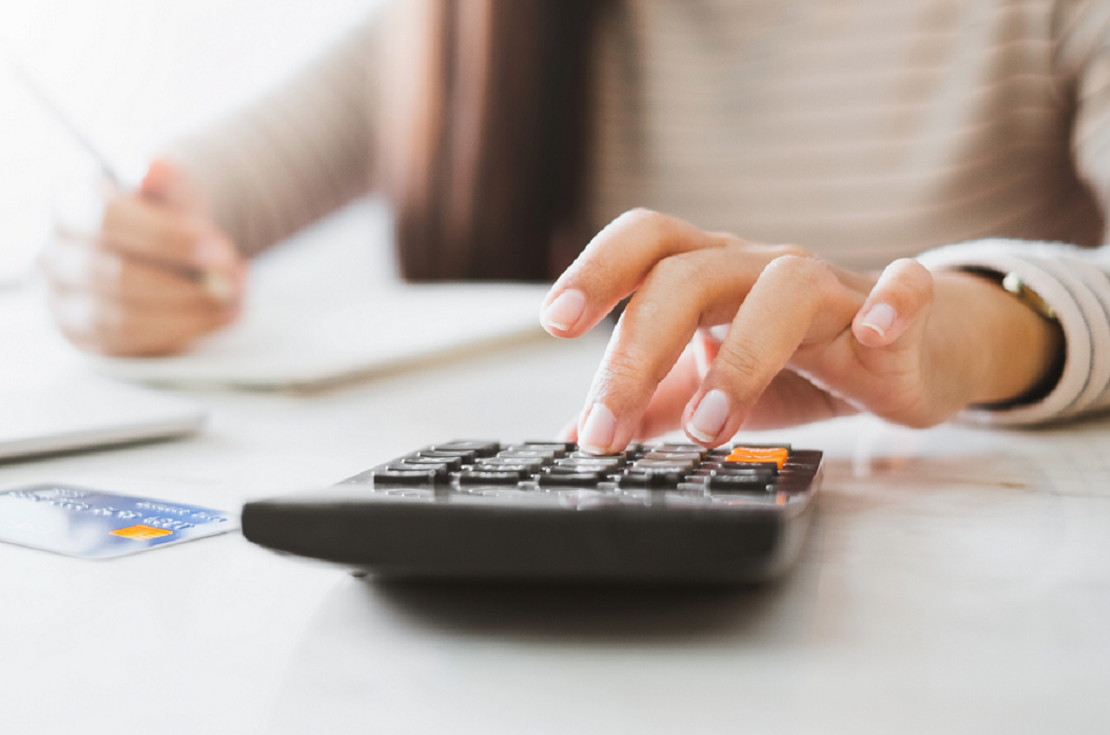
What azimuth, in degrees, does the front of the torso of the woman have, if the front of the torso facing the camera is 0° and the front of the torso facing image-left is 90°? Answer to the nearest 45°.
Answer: approximately 45°

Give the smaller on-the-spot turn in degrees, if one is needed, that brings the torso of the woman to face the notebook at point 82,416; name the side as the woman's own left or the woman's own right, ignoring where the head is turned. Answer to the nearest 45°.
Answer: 0° — they already face it

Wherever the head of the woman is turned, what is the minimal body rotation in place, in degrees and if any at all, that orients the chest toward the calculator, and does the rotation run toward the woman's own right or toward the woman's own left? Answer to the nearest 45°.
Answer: approximately 45° to the woman's own left
